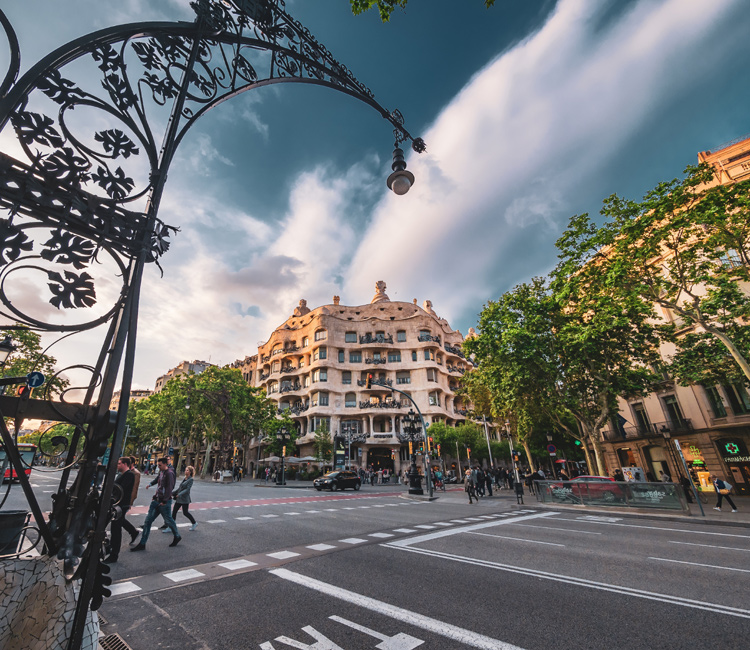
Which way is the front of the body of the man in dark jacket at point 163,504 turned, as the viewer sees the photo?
to the viewer's left

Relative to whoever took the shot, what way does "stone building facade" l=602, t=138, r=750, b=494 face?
facing the viewer and to the left of the viewer

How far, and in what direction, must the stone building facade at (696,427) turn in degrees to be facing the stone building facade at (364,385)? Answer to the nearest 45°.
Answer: approximately 45° to its right

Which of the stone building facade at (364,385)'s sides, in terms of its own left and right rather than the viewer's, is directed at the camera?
front

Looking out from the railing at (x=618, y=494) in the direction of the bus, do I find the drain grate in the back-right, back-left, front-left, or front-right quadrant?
front-left

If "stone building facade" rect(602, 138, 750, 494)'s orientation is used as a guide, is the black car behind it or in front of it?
in front

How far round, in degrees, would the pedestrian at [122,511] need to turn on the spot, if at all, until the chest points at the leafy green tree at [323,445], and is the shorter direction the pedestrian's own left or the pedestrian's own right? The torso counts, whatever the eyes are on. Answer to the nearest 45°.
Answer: approximately 135° to the pedestrian's own right

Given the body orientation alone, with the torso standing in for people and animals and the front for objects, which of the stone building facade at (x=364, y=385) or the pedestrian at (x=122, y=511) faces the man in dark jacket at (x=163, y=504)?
the stone building facade

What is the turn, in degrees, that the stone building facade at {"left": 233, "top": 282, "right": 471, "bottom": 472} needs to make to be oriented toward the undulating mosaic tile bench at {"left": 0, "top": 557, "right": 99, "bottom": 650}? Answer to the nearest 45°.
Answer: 0° — it already faces it

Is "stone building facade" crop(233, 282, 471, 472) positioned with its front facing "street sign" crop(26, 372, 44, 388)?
yes

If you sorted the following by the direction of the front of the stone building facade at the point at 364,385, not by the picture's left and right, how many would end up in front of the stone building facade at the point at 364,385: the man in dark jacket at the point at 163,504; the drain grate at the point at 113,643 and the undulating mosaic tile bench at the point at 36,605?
3
